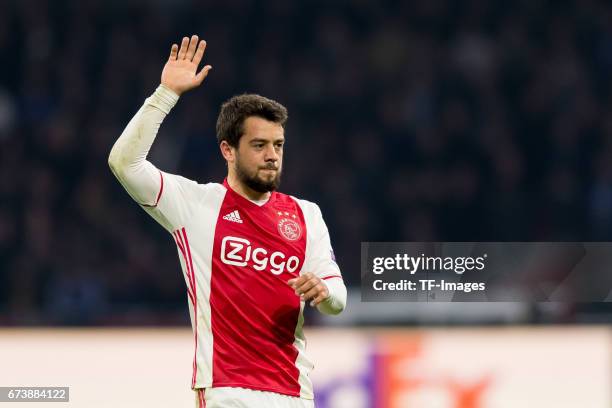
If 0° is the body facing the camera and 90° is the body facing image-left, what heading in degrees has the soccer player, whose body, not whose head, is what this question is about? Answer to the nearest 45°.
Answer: approximately 315°
